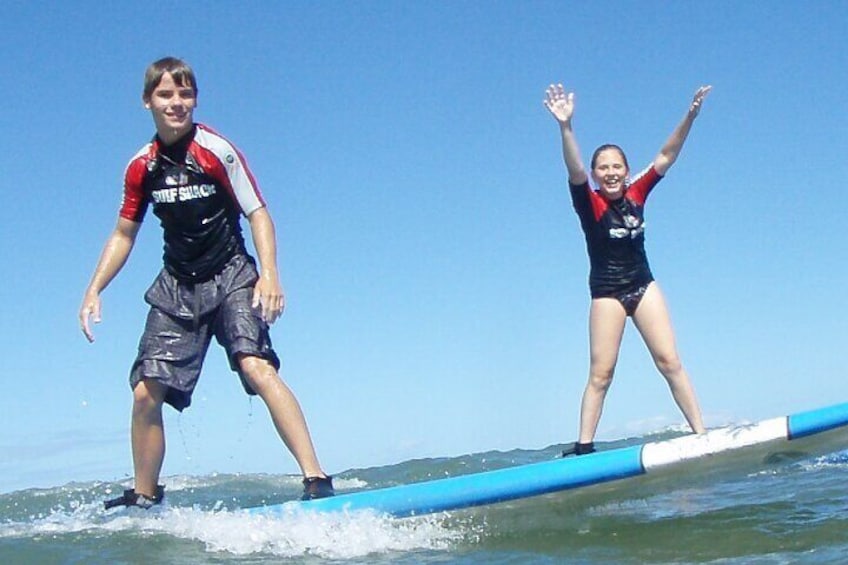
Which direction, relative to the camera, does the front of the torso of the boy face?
toward the camera
